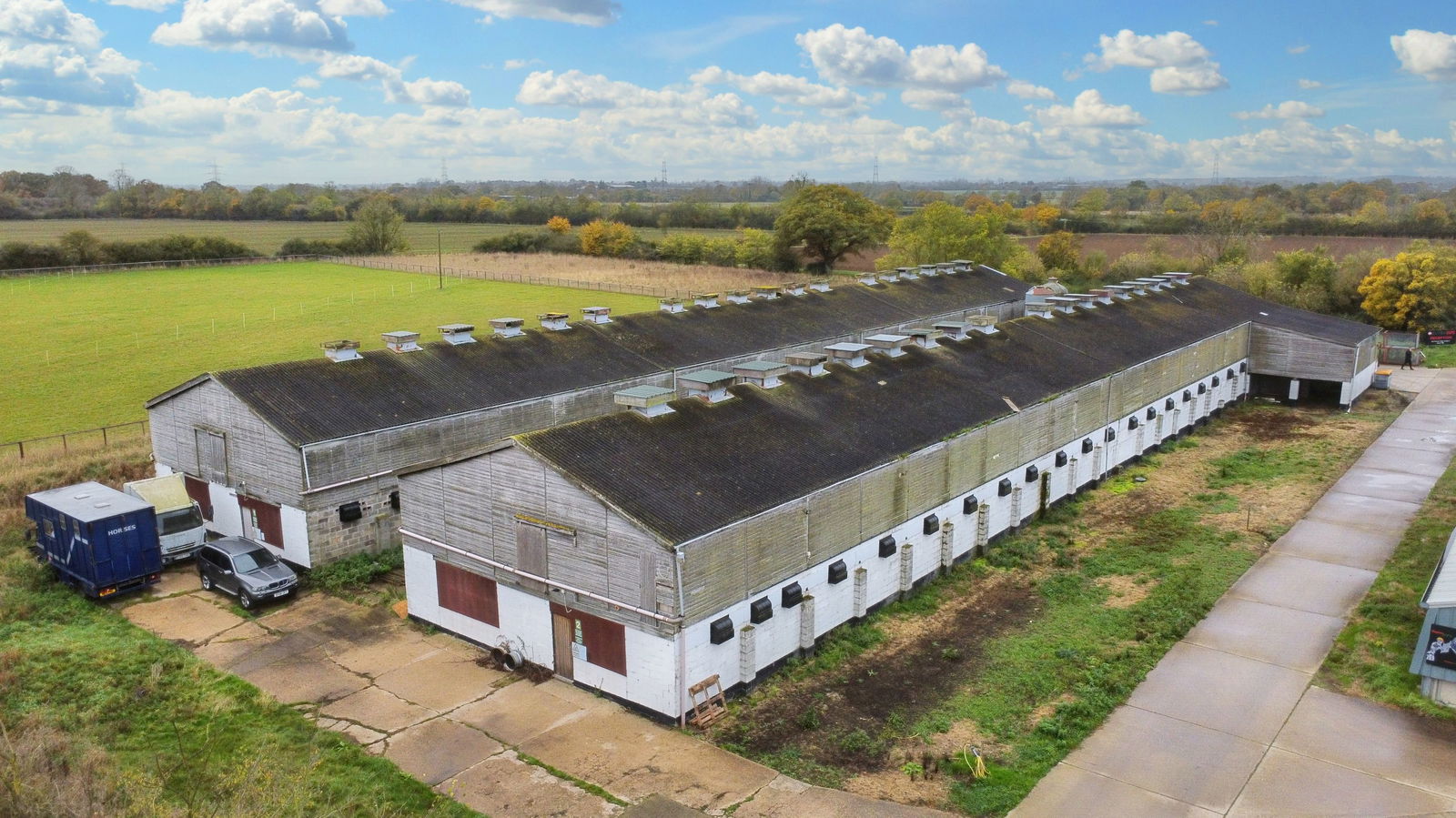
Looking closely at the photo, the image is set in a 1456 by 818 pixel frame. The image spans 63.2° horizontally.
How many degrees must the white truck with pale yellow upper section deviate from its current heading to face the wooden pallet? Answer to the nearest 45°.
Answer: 0° — it already faces it

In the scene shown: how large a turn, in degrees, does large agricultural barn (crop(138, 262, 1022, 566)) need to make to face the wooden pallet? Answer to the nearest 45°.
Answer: approximately 90° to its left

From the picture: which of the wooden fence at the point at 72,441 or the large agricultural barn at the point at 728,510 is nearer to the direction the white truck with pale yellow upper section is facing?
the large agricultural barn

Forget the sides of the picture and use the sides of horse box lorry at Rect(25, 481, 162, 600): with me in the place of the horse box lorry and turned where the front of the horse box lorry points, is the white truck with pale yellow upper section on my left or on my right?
on my right

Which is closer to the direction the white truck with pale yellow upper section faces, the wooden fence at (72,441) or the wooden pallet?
the wooden pallet

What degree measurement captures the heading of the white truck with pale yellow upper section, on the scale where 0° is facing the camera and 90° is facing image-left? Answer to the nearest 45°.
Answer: approximately 315°
